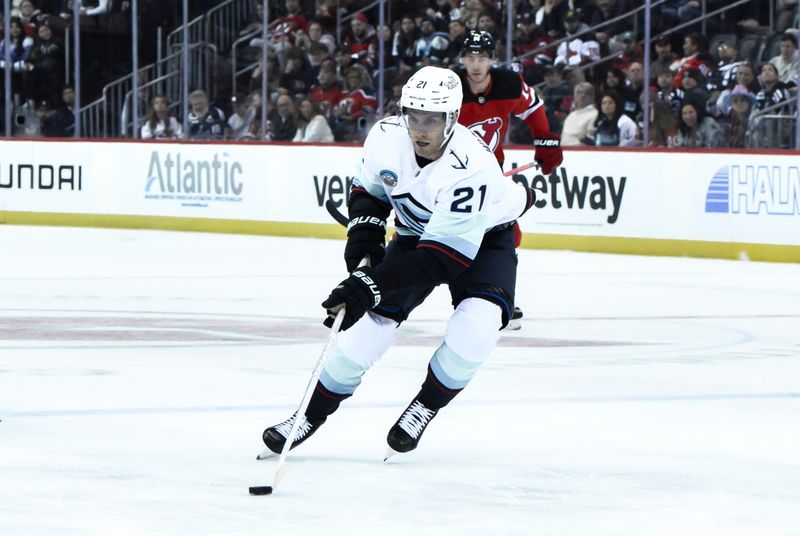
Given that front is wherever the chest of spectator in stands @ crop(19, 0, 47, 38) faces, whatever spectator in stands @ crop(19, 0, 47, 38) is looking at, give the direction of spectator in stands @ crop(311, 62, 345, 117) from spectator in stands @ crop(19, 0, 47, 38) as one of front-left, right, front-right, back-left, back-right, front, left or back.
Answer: front-left

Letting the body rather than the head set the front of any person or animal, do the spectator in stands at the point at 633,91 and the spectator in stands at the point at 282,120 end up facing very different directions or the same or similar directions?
same or similar directions

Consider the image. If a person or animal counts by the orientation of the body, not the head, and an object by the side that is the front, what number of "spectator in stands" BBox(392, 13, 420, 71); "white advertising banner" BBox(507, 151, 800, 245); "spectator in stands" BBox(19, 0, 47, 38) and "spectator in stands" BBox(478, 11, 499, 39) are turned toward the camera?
4

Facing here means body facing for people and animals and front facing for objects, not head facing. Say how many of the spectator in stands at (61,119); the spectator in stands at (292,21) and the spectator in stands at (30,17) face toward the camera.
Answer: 3

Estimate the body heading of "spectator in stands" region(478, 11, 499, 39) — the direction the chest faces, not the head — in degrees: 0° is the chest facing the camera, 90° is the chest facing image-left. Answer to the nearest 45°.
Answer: approximately 0°

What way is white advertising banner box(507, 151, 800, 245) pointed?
toward the camera

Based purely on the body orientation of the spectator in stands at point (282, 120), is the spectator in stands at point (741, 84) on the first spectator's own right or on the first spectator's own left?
on the first spectator's own left

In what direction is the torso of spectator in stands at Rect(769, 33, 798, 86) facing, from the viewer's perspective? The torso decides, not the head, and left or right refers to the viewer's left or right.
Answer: facing the viewer and to the left of the viewer

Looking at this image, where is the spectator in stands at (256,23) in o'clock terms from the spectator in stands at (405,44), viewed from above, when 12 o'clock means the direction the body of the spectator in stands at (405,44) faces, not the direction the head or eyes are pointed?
the spectator in stands at (256,23) is roughly at 4 o'clock from the spectator in stands at (405,44).

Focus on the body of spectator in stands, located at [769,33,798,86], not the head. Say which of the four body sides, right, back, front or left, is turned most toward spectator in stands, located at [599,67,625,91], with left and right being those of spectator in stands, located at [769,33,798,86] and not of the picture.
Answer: right

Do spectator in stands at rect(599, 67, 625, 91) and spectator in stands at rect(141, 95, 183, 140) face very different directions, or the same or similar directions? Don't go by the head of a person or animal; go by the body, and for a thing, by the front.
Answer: same or similar directions

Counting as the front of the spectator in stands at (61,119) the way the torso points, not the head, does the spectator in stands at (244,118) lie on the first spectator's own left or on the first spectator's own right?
on the first spectator's own left

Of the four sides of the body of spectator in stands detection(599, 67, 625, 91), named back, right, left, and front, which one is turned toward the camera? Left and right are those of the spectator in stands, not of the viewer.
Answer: front
